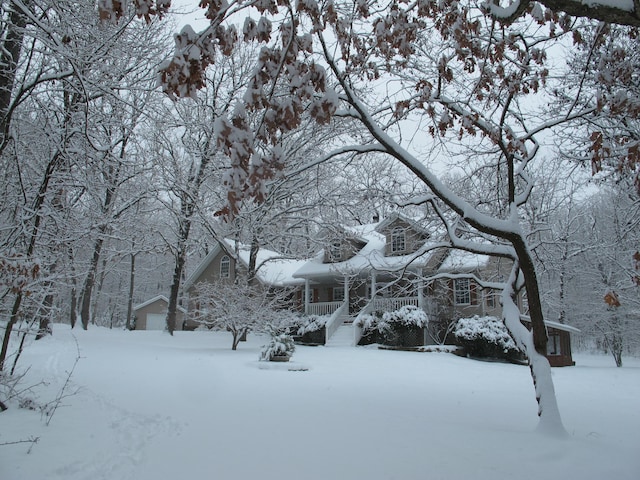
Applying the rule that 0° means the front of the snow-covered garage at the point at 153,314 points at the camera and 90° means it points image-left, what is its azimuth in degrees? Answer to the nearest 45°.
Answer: approximately 0°

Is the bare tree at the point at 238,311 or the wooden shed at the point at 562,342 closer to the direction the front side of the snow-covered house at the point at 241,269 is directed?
the bare tree

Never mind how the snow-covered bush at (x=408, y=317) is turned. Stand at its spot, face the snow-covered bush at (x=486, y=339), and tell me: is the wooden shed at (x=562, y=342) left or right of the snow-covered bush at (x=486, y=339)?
left

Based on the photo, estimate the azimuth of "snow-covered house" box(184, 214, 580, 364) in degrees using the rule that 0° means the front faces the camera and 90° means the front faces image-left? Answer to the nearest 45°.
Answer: approximately 45°

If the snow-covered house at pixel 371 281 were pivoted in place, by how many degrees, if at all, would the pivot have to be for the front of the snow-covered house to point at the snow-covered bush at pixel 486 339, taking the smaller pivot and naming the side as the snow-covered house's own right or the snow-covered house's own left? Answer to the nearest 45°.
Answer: approximately 90° to the snow-covered house's own left
